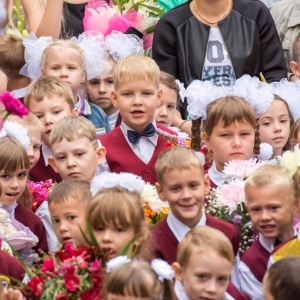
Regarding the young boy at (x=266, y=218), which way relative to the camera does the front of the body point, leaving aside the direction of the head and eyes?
toward the camera

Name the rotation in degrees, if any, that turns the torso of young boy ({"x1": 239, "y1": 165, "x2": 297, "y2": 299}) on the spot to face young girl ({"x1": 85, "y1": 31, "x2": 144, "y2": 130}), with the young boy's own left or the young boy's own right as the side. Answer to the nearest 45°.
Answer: approximately 135° to the young boy's own right

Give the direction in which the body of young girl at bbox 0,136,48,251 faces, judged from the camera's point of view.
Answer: toward the camera

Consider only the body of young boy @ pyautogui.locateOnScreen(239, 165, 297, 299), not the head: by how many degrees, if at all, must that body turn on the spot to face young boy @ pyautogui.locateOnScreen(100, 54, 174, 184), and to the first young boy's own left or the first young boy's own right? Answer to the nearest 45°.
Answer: approximately 135° to the first young boy's own right

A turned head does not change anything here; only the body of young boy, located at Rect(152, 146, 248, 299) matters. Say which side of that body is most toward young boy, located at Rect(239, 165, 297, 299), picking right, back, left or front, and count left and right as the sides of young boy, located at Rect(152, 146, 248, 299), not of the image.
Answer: left

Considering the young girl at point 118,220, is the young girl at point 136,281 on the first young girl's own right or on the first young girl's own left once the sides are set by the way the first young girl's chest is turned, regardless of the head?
on the first young girl's own left

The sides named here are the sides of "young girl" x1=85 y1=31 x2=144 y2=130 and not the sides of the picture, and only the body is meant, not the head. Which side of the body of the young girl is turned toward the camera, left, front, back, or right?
front

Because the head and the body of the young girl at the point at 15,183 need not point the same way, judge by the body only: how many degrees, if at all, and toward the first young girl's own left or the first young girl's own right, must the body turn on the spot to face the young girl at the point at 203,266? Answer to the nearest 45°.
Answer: approximately 45° to the first young girl's own left
